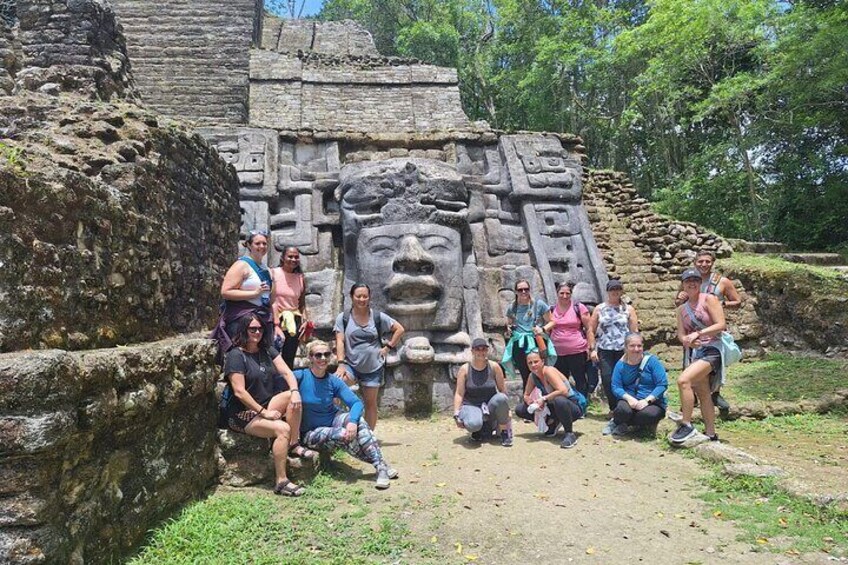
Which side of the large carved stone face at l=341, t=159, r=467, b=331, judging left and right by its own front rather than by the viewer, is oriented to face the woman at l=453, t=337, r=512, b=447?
front

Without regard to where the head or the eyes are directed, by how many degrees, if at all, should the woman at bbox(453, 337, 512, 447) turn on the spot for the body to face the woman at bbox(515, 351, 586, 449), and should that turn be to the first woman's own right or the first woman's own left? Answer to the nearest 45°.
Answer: approximately 90° to the first woman's own left

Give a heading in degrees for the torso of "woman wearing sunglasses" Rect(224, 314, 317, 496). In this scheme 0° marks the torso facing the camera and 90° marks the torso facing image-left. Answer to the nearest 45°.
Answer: approximately 315°

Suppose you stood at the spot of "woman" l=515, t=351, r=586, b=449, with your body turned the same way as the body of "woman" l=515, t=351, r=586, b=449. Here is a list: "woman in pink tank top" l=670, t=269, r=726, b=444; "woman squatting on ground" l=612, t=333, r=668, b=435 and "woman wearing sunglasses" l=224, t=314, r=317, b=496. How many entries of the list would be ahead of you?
1

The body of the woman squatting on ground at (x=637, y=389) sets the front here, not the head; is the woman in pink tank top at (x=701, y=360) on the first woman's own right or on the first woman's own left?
on the first woman's own left
